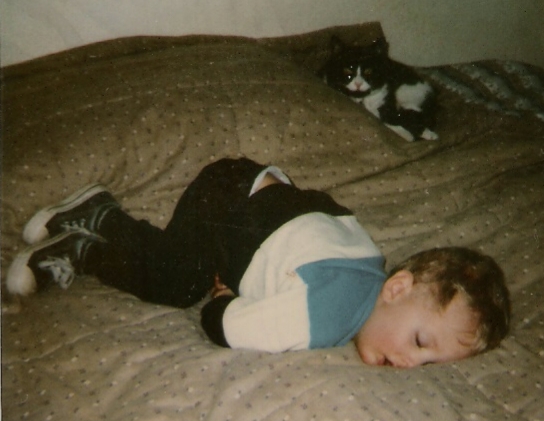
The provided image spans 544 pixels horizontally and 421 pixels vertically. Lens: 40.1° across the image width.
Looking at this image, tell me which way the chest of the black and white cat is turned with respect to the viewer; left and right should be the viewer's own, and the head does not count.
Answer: facing the viewer and to the left of the viewer

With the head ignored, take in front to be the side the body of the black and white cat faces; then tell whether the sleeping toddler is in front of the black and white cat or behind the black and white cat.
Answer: in front
